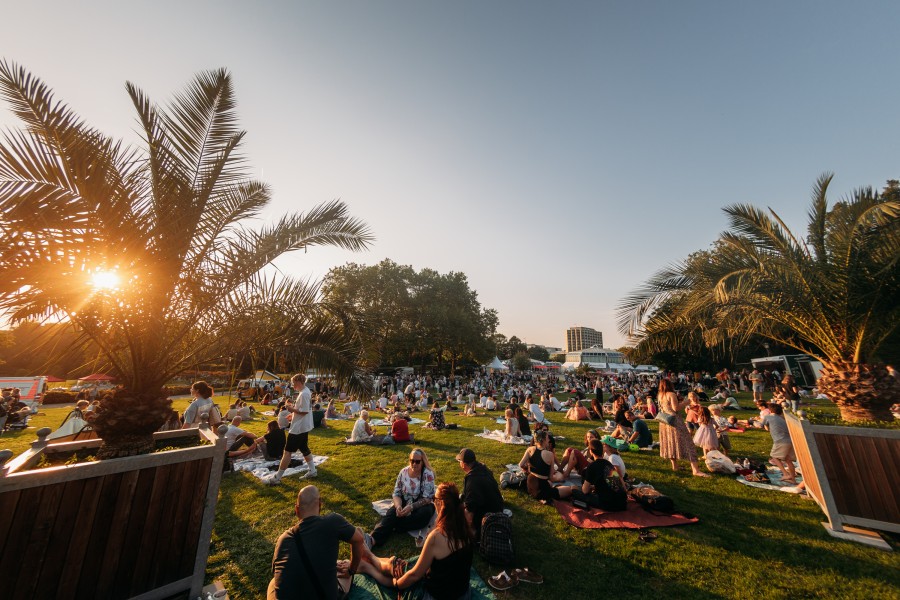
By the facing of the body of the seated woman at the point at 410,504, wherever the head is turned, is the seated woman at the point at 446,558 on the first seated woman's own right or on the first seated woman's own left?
on the first seated woman's own left

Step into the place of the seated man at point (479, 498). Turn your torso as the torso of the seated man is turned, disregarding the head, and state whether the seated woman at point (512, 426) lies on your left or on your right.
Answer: on your right

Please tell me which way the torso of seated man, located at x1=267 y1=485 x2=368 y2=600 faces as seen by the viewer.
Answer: away from the camera

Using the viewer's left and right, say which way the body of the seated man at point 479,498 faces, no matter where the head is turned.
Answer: facing to the left of the viewer

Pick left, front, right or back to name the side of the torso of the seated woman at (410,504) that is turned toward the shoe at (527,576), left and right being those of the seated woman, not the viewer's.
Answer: left

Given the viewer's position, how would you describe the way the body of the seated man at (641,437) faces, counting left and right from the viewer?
facing to the left of the viewer

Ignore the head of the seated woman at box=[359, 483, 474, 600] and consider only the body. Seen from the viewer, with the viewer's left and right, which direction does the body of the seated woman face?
facing away from the viewer and to the left of the viewer

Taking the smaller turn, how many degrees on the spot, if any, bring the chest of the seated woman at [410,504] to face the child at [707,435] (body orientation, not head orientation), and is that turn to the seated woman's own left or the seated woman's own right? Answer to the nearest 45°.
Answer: approximately 135° to the seated woman's own left

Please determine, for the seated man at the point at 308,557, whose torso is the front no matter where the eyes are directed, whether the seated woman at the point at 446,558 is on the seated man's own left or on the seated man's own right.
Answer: on the seated man's own right

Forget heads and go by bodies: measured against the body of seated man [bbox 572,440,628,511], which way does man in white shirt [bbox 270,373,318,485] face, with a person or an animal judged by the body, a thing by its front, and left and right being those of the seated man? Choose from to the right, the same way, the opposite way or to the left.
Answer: to the left

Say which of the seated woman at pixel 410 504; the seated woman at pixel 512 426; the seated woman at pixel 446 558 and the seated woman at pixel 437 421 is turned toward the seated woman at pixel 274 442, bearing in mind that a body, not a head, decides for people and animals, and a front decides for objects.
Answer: the seated woman at pixel 446 558

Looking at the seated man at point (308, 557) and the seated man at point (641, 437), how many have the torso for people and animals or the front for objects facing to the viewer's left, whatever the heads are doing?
1
